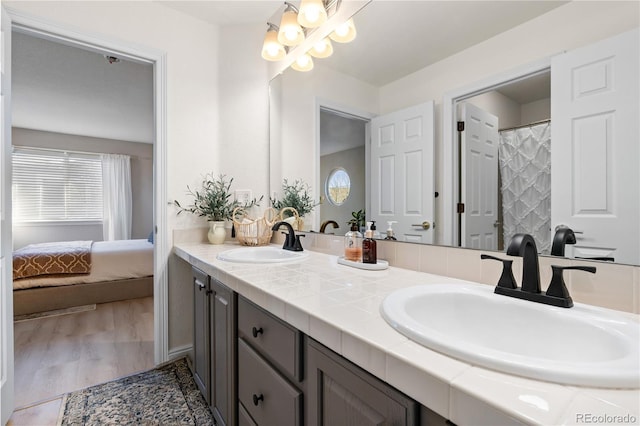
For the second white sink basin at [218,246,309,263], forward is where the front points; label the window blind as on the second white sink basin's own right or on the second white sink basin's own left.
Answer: on the second white sink basin's own right

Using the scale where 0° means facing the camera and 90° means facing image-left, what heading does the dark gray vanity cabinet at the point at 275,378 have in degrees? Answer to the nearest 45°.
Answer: approximately 45°

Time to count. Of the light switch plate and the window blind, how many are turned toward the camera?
2

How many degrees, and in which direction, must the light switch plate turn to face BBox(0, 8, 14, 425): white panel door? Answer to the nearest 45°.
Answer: approximately 45° to its right

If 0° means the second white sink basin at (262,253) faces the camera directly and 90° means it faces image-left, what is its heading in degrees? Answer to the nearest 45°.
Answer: approximately 45°

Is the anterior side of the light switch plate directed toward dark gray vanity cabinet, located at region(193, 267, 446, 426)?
yes

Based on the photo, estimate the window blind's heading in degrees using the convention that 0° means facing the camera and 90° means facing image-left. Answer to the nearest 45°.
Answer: approximately 0°

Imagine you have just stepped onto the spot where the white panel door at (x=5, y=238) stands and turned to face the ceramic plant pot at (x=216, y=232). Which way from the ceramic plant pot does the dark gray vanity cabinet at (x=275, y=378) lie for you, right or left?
right
